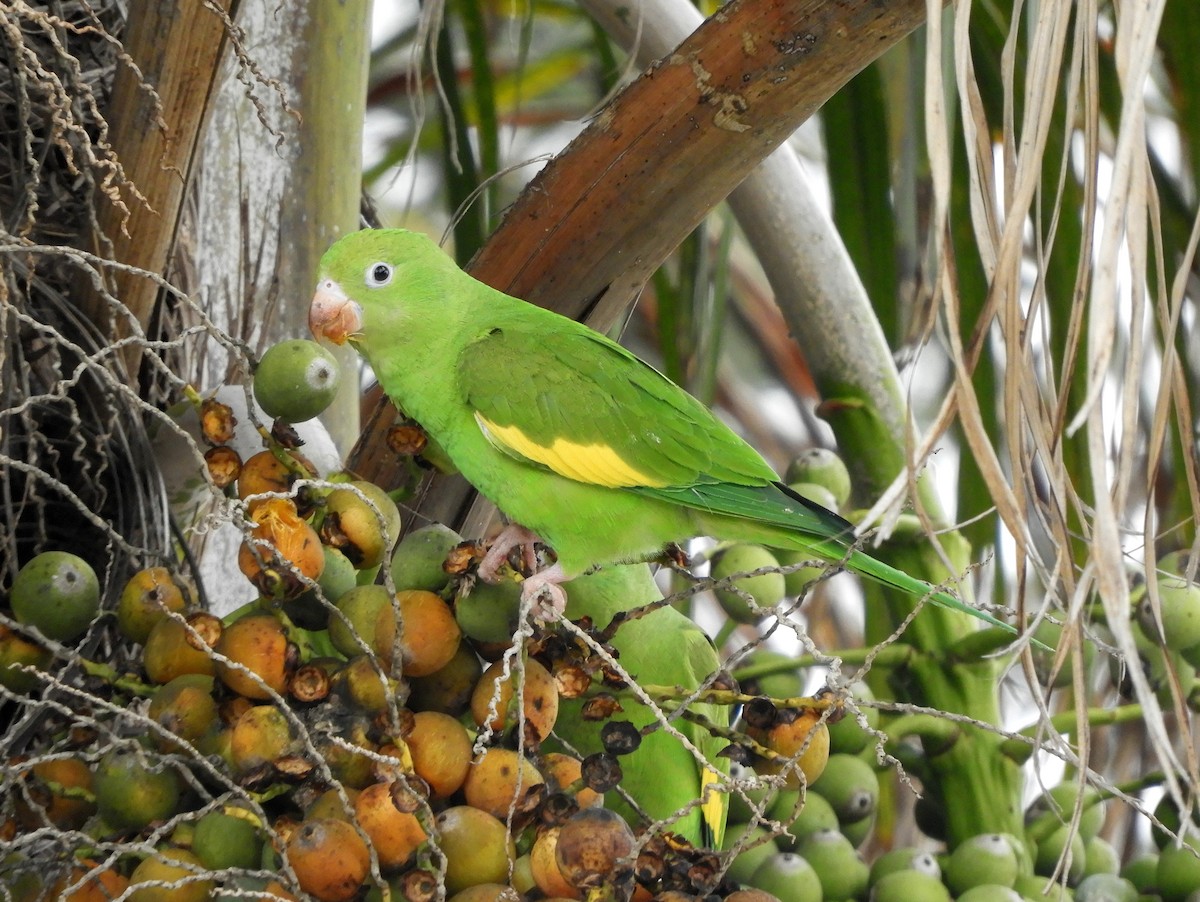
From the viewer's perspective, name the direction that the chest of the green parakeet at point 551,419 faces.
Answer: to the viewer's left
